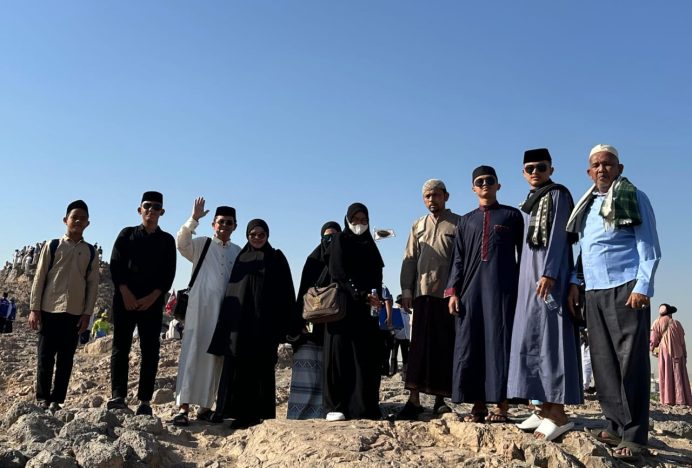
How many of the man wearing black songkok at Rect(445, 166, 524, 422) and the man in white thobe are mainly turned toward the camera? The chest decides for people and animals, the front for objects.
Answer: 2

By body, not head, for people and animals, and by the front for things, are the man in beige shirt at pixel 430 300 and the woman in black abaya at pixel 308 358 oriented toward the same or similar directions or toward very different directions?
same or similar directions

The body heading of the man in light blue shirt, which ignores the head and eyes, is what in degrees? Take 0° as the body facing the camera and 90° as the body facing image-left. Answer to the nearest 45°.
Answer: approximately 45°

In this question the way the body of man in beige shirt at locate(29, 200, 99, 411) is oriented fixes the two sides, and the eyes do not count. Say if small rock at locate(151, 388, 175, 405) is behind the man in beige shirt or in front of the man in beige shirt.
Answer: behind

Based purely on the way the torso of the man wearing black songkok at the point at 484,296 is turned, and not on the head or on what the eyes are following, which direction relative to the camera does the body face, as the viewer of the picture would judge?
toward the camera

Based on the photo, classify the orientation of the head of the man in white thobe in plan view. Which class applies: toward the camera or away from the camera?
toward the camera

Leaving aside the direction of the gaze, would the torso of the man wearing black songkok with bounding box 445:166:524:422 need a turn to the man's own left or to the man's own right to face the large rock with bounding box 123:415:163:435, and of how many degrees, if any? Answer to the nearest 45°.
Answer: approximately 90° to the man's own right

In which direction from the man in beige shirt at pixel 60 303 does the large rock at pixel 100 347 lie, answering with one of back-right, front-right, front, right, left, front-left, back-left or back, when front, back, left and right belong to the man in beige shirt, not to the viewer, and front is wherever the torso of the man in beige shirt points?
back

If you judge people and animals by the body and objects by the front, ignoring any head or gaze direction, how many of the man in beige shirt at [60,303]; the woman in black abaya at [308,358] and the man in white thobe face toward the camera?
3

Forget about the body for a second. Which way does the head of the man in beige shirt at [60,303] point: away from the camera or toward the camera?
toward the camera

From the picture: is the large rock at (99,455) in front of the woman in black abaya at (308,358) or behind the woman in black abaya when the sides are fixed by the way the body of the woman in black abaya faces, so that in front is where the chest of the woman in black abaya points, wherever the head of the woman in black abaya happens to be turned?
in front

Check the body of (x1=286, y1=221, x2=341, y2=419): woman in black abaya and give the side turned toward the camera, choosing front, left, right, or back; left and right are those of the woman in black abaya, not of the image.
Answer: front

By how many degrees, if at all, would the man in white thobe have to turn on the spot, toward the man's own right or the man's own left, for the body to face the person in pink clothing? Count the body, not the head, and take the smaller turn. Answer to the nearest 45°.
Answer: approximately 135° to the man's own left

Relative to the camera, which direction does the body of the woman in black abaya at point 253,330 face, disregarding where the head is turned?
toward the camera

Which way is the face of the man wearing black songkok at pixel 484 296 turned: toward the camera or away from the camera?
toward the camera

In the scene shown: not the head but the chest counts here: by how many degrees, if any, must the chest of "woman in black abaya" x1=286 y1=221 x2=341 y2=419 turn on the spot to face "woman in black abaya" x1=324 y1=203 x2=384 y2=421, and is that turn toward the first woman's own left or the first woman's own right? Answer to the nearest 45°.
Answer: approximately 45° to the first woman's own left
